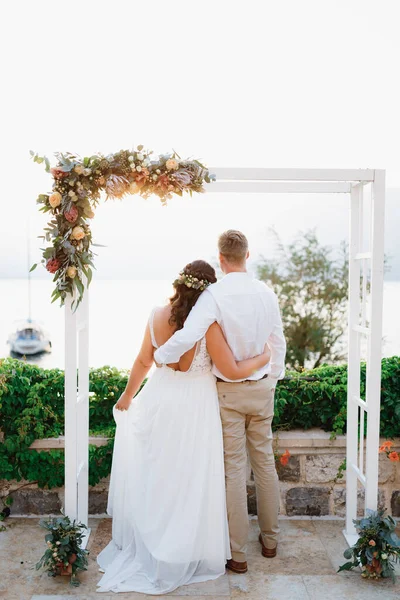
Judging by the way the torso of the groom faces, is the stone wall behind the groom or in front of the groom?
in front

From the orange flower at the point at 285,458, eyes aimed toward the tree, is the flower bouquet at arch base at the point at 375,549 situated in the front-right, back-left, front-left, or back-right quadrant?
back-right

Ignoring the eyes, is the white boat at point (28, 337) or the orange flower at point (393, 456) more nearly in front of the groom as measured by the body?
the white boat

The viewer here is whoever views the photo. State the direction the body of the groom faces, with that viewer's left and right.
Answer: facing away from the viewer

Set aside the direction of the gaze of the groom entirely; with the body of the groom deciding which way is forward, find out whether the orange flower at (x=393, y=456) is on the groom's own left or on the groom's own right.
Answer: on the groom's own right

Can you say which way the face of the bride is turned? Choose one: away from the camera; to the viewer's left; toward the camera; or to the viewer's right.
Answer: away from the camera

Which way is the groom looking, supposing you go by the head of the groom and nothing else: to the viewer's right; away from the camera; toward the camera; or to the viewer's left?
away from the camera

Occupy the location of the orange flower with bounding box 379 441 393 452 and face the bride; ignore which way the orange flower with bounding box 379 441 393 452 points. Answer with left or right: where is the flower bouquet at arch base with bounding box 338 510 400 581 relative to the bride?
left

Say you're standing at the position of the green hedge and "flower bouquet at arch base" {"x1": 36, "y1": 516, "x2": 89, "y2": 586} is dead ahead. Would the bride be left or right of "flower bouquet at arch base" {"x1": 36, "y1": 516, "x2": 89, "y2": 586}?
left
